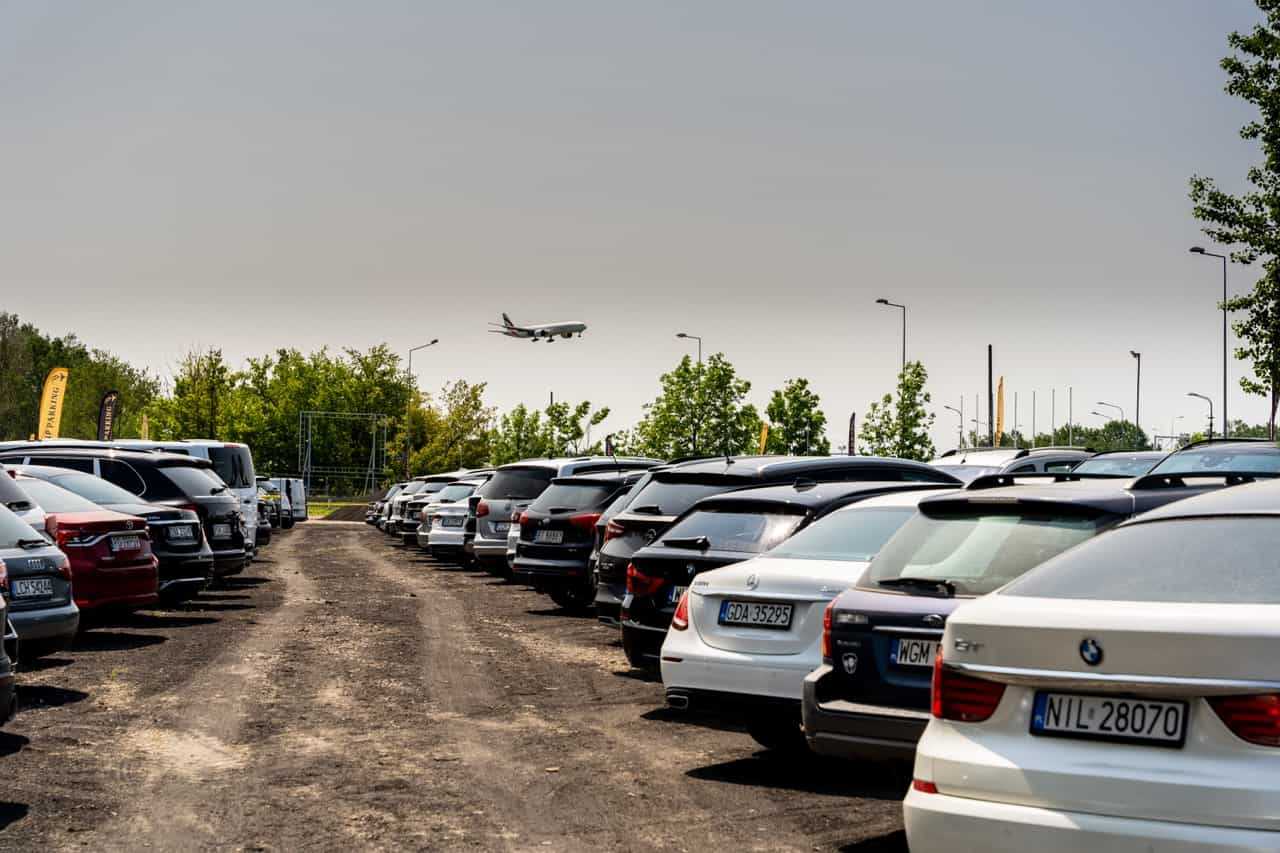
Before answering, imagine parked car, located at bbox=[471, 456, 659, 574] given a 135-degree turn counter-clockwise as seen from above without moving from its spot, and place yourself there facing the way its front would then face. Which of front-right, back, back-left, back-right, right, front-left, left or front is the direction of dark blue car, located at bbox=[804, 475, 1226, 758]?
left

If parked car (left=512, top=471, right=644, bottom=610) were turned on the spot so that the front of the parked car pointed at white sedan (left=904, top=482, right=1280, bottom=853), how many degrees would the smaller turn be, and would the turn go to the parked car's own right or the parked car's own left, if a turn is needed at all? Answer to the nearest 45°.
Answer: approximately 135° to the parked car's own right

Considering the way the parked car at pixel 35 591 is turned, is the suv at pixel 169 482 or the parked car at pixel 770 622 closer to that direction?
the suv

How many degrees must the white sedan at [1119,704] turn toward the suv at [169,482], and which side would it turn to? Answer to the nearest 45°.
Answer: approximately 90° to its left

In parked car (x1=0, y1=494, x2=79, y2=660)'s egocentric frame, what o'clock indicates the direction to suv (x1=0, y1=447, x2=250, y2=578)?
The suv is roughly at 2 o'clock from the parked car.

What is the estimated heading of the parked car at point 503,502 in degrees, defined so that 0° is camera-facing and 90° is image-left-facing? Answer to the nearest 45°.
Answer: approximately 225°

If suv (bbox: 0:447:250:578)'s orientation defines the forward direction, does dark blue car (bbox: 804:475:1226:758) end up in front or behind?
behind

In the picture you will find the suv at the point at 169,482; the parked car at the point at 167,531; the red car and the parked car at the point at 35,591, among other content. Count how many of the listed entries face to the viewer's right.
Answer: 0

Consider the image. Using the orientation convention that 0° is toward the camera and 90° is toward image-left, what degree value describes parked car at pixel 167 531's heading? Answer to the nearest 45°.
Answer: approximately 135°

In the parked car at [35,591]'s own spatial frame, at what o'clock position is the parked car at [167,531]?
the parked car at [167,531] is roughly at 2 o'clock from the parked car at [35,591].

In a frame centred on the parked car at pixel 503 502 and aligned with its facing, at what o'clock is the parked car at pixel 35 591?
the parked car at pixel 35 591 is roughly at 5 o'clock from the parked car at pixel 503 502.

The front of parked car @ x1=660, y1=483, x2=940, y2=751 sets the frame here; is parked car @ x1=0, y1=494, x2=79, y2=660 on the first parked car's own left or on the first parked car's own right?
on the first parked car's own left

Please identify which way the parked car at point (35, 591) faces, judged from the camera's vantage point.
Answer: facing away from the viewer and to the left of the viewer
